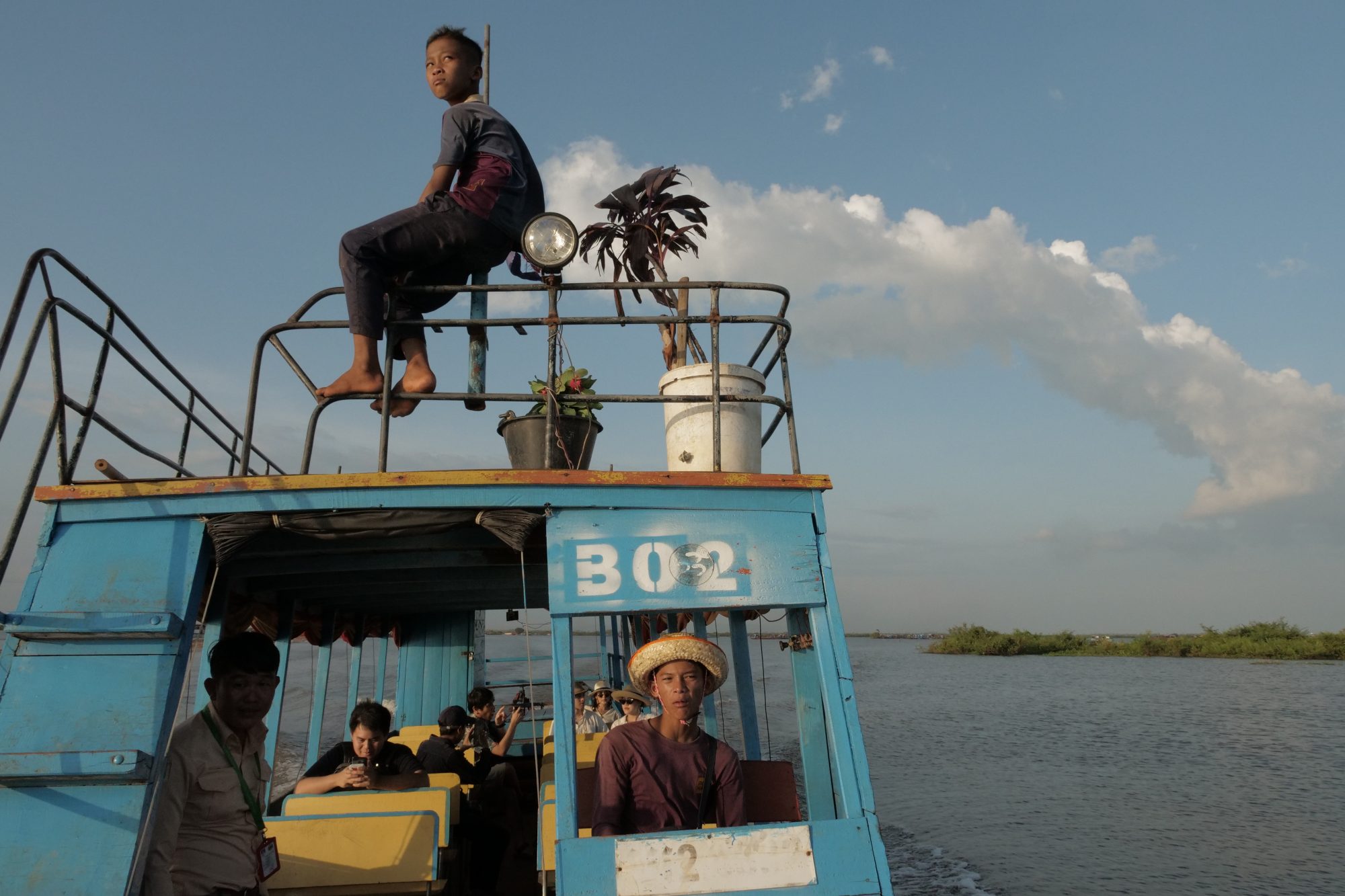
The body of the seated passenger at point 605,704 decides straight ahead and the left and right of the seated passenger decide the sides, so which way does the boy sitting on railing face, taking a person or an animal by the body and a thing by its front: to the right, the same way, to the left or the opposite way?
to the right

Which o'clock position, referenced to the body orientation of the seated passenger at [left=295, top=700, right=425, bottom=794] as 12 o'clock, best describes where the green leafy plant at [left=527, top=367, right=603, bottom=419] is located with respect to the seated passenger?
The green leafy plant is roughly at 11 o'clock from the seated passenger.

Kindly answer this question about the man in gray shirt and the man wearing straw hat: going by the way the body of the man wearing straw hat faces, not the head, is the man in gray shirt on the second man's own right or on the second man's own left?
on the second man's own right

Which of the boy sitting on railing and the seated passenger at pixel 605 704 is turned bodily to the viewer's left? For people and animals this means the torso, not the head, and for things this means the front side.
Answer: the boy sitting on railing

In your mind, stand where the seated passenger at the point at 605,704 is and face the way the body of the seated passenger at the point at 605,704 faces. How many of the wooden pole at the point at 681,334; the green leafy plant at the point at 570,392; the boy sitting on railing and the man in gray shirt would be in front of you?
4

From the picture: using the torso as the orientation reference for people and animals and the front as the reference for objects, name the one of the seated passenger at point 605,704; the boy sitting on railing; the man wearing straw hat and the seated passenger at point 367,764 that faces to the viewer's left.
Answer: the boy sitting on railing

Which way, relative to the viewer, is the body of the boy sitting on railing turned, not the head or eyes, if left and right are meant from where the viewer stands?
facing to the left of the viewer

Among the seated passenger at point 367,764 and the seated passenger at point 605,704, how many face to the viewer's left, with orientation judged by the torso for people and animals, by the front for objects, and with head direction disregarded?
0

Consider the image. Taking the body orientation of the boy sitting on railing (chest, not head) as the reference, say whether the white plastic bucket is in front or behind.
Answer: behind

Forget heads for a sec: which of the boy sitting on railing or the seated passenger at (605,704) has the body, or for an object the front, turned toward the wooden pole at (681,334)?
the seated passenger

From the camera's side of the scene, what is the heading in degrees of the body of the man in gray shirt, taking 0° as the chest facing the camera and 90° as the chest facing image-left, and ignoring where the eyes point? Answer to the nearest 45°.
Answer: approximately 315°

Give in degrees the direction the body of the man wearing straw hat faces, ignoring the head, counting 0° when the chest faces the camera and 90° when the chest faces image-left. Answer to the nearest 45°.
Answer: approximately 0°
